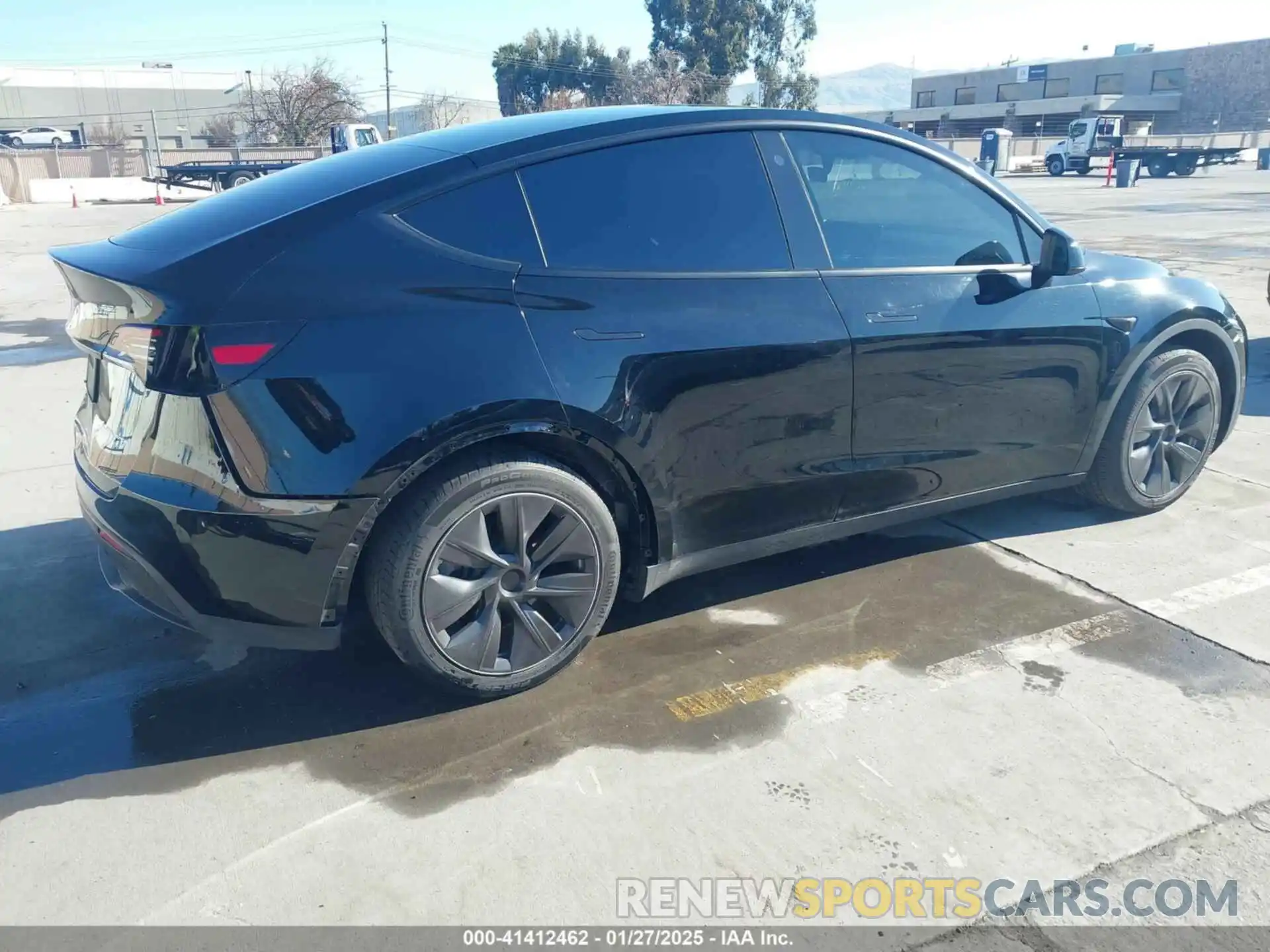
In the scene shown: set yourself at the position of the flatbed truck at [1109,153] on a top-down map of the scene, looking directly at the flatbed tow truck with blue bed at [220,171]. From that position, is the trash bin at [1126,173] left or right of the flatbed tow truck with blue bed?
left

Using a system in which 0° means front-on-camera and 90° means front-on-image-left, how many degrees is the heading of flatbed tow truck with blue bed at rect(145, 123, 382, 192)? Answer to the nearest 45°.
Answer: approximately 270°

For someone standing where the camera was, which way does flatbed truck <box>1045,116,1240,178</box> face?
facing to the left of the viewer

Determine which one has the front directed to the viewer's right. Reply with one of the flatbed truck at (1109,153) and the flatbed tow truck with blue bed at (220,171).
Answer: the flatbed tow truck with blue bed

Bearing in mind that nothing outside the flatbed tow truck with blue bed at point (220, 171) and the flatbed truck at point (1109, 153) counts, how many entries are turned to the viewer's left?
1

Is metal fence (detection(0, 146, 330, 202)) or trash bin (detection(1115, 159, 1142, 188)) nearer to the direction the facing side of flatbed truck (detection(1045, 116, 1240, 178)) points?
the metal fence

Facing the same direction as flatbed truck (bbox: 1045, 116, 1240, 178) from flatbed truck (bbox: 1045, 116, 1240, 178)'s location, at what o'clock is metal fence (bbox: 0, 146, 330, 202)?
The metal fence is roughly at 11 o'clock from the flatbed truck.

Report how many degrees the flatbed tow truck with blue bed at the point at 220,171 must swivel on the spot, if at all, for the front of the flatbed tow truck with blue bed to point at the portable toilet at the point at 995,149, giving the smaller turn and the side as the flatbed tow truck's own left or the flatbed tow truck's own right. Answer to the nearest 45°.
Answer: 0° — it already faces it

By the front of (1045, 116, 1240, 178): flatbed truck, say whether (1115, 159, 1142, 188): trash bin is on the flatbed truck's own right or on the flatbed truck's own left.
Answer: on the flatbed truck's own left

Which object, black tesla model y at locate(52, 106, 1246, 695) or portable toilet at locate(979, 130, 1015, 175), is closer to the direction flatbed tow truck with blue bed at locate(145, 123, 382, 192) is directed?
the portable toilet

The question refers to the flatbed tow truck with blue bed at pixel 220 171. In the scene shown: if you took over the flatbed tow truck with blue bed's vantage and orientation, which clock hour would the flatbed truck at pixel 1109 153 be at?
The flatbed truck is roughly at 12 o'clock from the flatbed tow truck with blue bed.

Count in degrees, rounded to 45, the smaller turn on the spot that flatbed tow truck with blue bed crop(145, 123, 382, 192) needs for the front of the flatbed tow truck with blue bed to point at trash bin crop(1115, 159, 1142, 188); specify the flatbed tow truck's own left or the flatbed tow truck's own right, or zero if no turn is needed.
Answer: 0° — it already faces it
